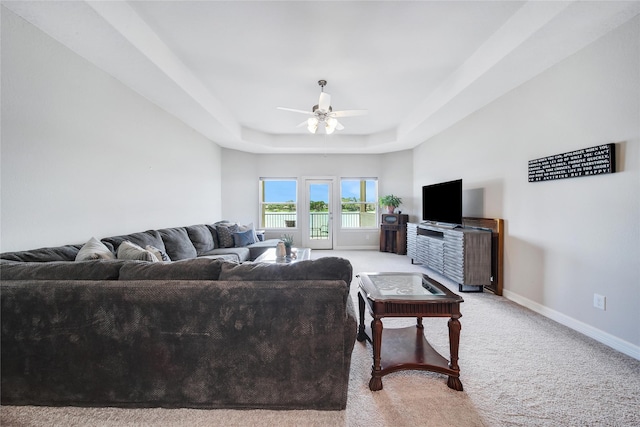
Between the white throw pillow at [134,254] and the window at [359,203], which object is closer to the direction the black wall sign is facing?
the white throw pillow

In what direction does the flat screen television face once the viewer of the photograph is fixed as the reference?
facing the viewer and to the left of the viewer

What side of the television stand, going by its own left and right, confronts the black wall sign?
left

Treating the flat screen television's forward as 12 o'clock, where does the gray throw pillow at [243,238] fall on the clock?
The gray throw pillow is roughly at 1 o'clock from the flat screen television.

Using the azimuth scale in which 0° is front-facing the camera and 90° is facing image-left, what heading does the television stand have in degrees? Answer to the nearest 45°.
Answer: approximately 45°

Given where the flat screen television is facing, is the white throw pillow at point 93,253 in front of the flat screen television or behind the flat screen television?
in front

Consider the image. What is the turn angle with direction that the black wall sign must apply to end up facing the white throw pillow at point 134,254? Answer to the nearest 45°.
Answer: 0° — it already faces it

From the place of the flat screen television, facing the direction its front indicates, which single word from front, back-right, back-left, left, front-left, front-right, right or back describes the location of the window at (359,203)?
right

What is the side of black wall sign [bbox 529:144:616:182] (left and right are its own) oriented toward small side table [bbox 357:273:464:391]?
front

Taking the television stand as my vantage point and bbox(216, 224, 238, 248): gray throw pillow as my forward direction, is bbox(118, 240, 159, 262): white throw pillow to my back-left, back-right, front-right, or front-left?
front-left

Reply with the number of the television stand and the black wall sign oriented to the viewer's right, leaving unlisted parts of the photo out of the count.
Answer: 0

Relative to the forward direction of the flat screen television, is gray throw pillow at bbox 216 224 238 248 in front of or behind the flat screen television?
in front

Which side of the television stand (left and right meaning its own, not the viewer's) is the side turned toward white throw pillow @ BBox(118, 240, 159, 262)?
front

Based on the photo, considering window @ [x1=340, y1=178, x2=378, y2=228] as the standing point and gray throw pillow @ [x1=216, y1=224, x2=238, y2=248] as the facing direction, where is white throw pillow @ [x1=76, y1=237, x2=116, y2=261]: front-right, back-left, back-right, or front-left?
front-left

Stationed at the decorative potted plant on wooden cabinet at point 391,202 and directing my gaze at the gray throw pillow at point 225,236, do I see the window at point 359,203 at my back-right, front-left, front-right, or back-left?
front-right

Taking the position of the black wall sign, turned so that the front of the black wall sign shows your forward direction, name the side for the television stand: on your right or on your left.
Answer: on your right

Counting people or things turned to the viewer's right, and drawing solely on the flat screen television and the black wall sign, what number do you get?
0
